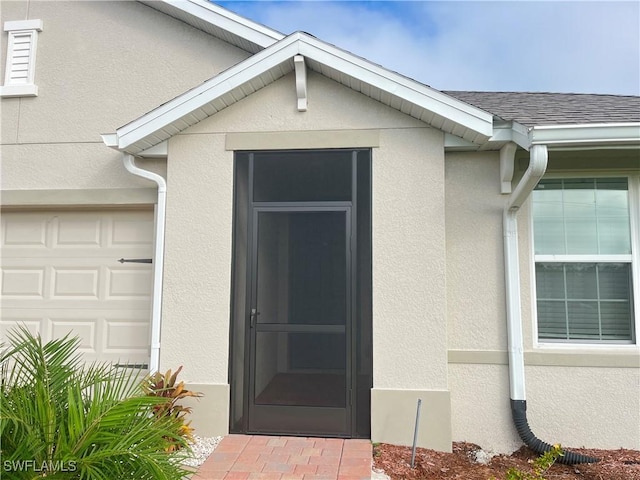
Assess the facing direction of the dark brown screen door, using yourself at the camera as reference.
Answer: facing the viewer

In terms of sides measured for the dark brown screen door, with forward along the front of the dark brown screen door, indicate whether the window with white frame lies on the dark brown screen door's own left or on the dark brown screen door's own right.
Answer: on the dark brown screen door's own left

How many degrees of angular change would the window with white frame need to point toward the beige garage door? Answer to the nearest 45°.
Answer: approximately 90° to its right

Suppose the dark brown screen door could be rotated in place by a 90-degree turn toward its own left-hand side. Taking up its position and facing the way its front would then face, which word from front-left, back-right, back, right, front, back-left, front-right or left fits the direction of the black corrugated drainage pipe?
front

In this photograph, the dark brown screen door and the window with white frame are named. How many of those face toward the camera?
2

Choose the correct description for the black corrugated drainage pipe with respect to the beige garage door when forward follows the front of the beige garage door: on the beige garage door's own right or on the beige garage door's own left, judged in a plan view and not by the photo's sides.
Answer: on the beige garage door's own left

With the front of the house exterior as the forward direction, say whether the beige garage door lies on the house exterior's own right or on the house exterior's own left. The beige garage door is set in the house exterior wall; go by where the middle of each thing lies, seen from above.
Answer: on the house exterior's own right

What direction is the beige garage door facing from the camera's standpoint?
toward the camera

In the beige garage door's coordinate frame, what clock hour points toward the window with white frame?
The window with white frame is roughly at 10 o'clock from the beige garage door.

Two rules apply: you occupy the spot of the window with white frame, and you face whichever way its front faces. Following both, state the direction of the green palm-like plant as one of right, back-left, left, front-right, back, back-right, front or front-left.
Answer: front-right

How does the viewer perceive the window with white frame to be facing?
facing the viewer

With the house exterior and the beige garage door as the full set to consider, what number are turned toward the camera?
2
